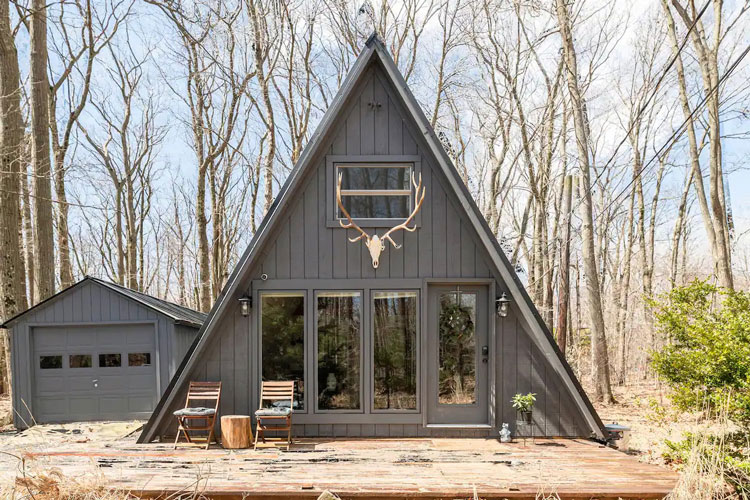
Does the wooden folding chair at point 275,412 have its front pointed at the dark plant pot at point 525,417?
no

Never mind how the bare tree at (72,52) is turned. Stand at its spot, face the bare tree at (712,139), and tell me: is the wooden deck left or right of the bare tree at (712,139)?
right

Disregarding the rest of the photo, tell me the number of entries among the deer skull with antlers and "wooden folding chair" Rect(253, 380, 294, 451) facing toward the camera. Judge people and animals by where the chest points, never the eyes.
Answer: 2

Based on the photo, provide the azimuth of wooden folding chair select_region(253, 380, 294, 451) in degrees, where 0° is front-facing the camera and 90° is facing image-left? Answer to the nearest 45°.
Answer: approximately 0°

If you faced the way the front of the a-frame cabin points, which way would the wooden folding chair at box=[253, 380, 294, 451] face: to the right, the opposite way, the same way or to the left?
the same way

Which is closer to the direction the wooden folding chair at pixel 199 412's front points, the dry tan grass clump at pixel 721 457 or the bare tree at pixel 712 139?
the dry tan grass clump

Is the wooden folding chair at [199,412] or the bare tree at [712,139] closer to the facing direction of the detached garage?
the wooden folding chair

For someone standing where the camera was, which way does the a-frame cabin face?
facing the viewer

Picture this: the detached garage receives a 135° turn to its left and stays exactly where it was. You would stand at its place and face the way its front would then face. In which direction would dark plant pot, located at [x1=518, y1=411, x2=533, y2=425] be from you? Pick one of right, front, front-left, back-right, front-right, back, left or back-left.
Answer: right

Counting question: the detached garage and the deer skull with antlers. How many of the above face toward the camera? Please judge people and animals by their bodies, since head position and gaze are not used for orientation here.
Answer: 2

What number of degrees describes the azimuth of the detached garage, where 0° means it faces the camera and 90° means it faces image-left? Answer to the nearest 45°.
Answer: approximately 0°

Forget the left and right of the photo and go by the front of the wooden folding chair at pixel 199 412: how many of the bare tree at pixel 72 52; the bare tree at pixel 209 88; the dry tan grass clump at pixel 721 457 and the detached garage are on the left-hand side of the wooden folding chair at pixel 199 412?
1

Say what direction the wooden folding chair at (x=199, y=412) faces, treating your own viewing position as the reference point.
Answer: facing the viewer and to the left of the viewer
